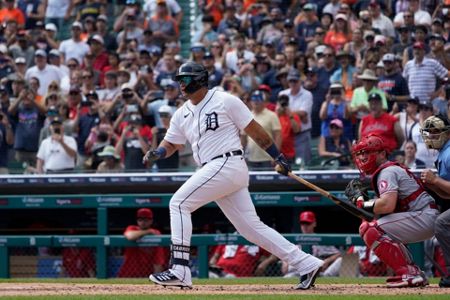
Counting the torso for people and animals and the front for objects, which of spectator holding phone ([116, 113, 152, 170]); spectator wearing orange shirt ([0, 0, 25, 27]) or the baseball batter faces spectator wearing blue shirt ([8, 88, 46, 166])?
the spectator wearing orange shirt

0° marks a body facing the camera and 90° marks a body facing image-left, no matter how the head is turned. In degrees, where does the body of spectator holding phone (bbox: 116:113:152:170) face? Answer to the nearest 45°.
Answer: approximately 0°

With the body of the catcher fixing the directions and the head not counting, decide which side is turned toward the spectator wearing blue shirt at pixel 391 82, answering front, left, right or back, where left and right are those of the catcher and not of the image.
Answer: right

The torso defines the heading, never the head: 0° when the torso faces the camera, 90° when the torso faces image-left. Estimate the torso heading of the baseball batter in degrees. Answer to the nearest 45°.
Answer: approximately 45°

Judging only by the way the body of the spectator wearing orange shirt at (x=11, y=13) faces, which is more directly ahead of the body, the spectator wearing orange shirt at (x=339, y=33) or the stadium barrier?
the stadium barrier

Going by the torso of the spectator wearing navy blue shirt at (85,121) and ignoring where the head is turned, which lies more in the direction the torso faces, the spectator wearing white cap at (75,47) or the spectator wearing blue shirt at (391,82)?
the spectator wearing blue shirt

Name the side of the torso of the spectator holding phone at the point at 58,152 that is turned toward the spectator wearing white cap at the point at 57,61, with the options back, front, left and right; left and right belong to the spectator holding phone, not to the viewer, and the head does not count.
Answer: back

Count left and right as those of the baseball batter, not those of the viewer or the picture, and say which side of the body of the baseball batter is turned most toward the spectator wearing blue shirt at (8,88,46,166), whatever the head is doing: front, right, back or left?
right

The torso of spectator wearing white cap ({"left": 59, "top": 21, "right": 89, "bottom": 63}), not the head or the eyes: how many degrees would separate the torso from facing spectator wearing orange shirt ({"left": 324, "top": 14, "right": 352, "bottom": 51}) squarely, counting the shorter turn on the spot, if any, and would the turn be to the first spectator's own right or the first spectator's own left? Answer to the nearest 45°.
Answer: approximately 45° to the first spectator's own left

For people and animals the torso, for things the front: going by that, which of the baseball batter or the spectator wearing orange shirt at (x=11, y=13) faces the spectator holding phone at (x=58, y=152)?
the spectator wearing orange shirt

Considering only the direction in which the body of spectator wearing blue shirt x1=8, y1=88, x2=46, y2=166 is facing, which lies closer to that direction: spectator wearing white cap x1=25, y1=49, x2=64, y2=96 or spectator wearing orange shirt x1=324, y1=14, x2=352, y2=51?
the spectator wearing orange shirt

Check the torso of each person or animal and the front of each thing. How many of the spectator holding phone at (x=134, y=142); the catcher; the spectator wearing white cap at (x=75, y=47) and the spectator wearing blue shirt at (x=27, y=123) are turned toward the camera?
3

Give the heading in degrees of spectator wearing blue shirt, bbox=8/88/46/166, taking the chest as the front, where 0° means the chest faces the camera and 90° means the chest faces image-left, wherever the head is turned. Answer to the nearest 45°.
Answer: approximately 0°
